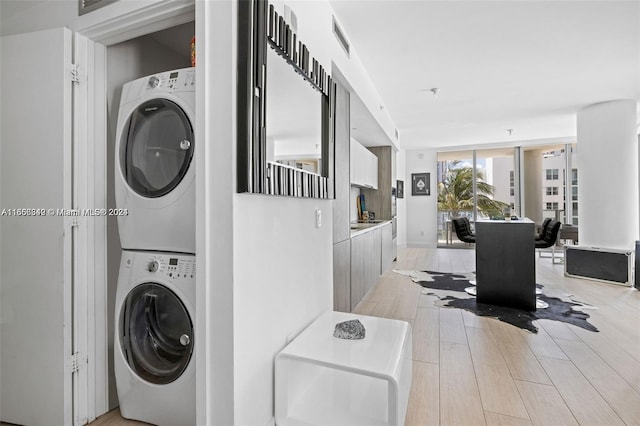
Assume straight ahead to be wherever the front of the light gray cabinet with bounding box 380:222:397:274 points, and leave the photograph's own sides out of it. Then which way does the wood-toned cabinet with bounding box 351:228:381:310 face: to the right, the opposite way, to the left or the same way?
the same way

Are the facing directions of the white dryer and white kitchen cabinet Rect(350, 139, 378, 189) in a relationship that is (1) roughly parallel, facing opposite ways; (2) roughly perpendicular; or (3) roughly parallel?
roughly perpendicular

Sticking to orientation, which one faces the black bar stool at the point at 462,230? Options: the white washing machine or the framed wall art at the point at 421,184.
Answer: the framed wall art

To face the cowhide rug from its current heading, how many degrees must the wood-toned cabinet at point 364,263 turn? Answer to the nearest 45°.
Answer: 0° — it already faces it

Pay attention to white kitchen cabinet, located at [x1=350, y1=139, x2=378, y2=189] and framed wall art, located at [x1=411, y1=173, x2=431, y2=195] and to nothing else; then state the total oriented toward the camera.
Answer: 1

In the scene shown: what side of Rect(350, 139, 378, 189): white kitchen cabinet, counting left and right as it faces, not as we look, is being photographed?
right

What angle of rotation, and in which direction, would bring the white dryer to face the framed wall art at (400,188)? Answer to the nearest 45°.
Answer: approximately 180°

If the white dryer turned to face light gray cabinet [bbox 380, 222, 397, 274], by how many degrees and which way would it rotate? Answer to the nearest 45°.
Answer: approximately 180°

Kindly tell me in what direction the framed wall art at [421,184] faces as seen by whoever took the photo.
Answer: facing the viewer

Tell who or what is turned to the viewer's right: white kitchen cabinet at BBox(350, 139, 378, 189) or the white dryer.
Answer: the white kitchen cabinet

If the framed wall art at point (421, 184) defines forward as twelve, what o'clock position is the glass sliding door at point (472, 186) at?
The glass sliding door is roughly at 9 o'clock from the framed wall art.

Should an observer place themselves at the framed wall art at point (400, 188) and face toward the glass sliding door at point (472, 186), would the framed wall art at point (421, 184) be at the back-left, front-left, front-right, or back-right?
front-left

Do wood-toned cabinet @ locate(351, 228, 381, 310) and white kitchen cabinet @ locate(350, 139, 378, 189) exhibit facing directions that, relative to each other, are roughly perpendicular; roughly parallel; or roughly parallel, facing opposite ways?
roughly parallel

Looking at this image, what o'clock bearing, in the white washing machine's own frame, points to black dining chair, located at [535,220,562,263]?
The black dining chair is roughly at 7 o'clock from the white washing machine.
